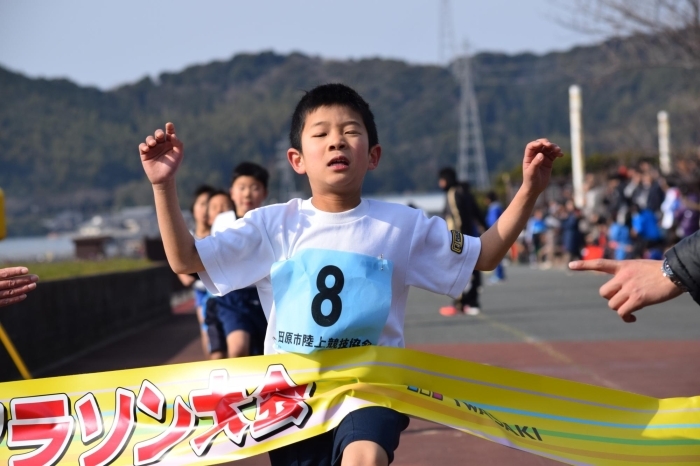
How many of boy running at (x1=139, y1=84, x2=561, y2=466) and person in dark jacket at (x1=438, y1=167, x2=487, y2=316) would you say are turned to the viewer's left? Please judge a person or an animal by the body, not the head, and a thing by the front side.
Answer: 1

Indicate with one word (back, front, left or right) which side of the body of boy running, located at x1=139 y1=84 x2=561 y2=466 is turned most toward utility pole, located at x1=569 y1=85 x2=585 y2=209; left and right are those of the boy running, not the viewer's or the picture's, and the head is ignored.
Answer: back

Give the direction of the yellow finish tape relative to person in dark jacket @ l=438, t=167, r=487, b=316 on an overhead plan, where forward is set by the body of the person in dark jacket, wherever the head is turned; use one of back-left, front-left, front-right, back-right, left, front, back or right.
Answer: left

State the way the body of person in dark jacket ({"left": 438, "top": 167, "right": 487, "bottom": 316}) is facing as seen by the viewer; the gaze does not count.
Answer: to the viewer's left

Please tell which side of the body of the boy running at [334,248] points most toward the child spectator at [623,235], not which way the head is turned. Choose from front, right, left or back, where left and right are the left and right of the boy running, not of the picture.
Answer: back

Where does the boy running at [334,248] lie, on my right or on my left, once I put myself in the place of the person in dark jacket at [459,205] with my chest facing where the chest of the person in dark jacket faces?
on my left

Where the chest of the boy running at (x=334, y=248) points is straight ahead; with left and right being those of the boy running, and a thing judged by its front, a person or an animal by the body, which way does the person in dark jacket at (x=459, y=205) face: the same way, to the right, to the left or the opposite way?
to the right
